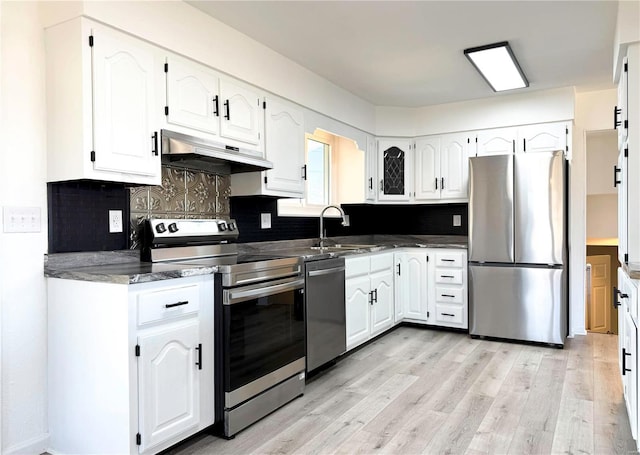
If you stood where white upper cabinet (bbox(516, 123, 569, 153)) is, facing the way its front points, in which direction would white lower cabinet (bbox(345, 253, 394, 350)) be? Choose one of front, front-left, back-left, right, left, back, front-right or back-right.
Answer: front-right

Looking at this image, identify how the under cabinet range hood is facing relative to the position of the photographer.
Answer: facing the viewer and to the right of the viewer

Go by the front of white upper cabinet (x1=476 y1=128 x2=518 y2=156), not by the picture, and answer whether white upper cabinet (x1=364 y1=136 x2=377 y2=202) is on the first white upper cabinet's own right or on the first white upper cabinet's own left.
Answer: on the first white upper cabinet's own right

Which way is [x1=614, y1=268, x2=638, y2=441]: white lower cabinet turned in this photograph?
to the viewer's left

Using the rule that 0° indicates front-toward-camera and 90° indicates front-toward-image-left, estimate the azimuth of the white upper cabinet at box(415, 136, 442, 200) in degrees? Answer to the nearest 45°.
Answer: approximately 0°

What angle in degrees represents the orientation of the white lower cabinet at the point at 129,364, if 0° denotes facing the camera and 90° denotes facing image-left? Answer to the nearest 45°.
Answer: approximately 315°

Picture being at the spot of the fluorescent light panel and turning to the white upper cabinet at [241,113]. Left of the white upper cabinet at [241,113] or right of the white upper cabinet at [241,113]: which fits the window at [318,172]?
right

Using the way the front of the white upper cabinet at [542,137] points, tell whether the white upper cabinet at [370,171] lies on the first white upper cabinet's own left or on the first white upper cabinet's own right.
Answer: on the first white upper cabinet's own right

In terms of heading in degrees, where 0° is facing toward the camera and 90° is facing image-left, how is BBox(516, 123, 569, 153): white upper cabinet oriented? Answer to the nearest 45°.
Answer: approximately 0°

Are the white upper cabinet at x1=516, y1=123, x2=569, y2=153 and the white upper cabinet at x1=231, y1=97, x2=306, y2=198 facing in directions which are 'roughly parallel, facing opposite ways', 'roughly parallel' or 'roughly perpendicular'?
roughly perpendicular

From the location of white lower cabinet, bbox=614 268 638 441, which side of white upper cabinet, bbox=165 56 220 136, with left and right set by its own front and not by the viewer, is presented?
front

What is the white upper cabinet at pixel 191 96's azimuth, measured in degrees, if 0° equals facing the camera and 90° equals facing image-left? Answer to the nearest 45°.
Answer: approximately 315°
